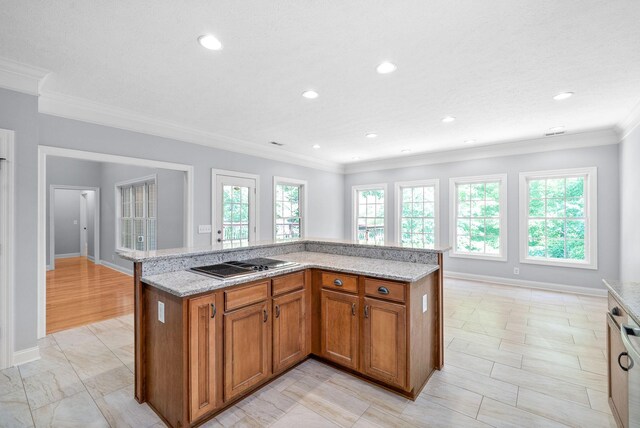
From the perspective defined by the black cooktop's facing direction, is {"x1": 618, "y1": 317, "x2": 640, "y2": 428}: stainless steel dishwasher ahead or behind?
ahead

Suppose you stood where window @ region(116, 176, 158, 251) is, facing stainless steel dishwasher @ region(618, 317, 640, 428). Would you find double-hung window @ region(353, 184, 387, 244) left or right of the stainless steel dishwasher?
left

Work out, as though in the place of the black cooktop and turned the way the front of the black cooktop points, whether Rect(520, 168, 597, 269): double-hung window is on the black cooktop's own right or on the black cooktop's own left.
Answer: on the black cooktop's own left

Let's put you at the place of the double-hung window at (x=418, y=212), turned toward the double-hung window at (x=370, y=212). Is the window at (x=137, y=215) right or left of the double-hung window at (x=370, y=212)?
left

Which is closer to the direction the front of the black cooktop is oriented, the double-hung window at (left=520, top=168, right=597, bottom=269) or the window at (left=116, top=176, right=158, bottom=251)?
the double-hung window

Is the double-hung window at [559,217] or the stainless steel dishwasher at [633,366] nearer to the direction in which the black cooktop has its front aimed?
the stainless steel dishwasher

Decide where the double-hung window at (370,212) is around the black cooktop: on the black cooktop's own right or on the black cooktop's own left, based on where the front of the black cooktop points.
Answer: on the black cooktop's own left

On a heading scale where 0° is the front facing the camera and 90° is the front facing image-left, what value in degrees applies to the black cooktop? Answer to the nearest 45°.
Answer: approximately 315°

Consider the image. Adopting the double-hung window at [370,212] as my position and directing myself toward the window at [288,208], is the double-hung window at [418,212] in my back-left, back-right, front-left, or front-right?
back-left
